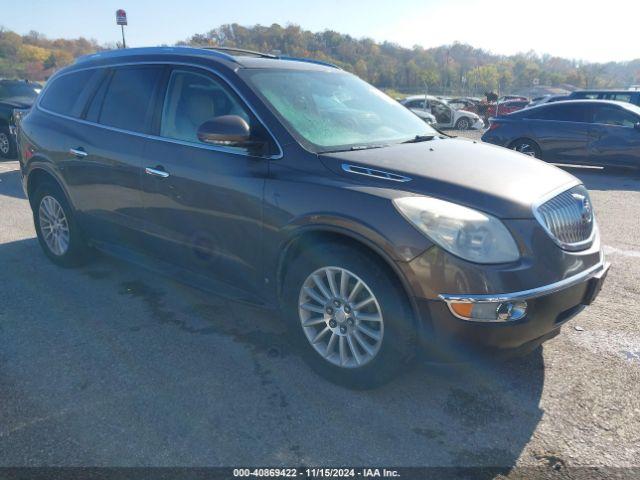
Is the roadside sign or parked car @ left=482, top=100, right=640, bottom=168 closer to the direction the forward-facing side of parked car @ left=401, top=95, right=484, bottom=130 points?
the parked car

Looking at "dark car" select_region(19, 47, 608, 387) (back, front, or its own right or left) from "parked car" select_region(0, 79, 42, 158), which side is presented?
back

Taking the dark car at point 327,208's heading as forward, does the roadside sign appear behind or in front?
behind

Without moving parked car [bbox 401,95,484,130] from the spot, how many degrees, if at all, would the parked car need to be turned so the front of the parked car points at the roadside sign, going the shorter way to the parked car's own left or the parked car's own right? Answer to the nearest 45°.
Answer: approximately 180°

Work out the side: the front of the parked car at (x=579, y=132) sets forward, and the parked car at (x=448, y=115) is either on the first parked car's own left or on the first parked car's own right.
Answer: on the first parked car's own left

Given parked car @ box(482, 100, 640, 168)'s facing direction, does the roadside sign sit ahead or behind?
behind

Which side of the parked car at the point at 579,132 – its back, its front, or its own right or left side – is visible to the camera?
right

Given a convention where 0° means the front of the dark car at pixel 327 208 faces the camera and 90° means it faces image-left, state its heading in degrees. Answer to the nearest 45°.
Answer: approximately 315°

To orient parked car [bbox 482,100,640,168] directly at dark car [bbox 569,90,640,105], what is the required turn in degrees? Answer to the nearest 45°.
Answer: approximately 90° to its left

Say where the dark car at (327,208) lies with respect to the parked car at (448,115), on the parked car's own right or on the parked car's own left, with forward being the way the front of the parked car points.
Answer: on the parked car's own right

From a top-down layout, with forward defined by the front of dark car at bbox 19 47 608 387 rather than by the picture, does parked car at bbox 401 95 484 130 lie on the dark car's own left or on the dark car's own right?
on the dark car's own left
